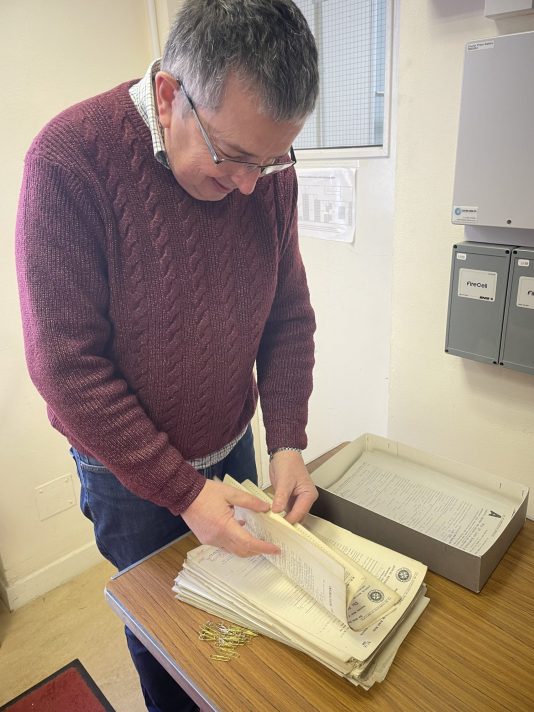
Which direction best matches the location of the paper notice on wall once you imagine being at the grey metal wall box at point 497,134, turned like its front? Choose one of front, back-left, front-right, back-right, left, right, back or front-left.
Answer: right

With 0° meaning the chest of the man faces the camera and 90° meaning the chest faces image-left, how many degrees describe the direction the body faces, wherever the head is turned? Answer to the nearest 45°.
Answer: approximately 315°

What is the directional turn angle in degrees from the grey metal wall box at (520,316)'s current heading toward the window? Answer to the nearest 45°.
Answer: approximately 90° to its right

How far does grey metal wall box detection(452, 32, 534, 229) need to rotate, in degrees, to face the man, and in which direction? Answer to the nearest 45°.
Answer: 0° — it already faces them

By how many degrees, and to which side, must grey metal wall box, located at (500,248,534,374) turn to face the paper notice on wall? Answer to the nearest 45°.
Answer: approximately 90° to its right
